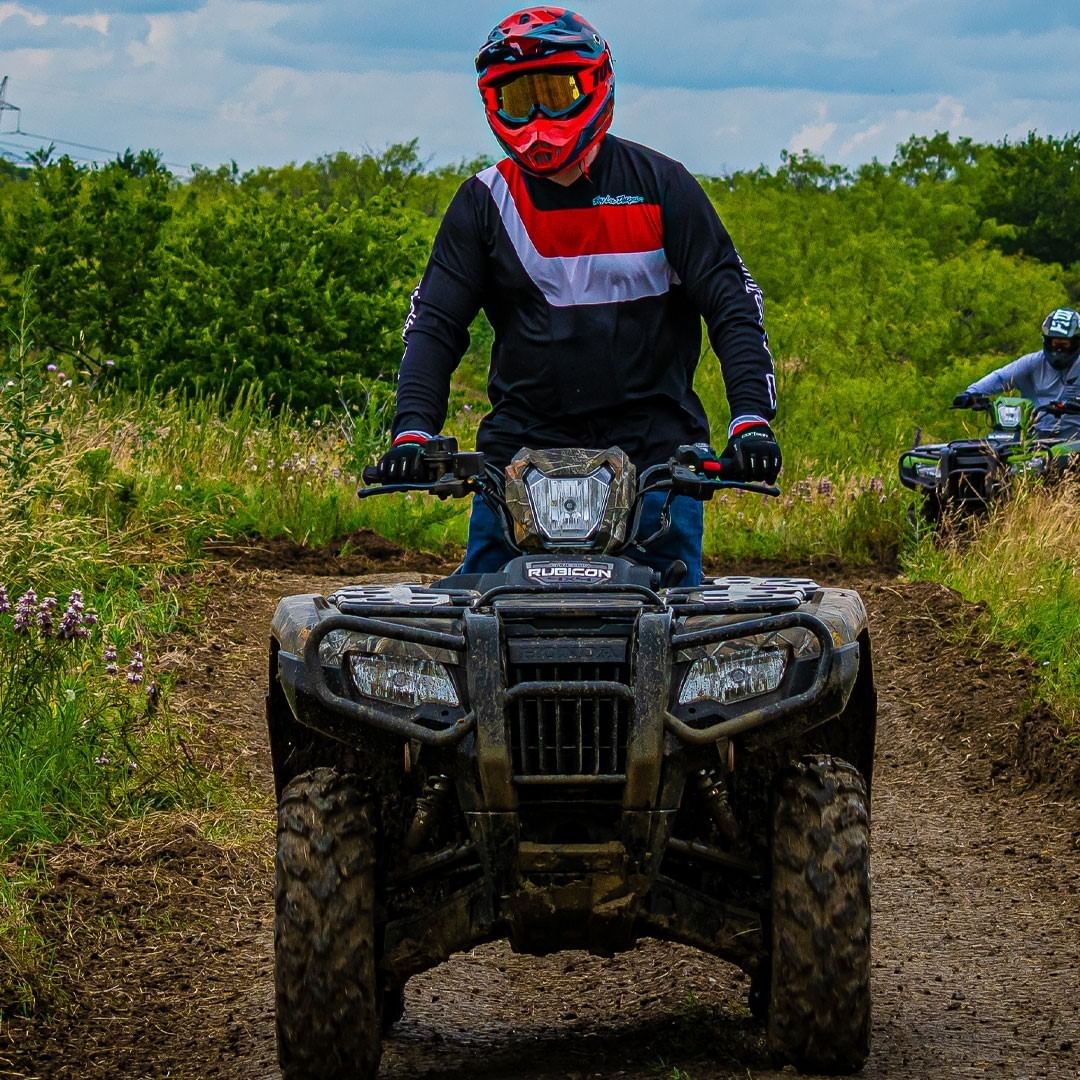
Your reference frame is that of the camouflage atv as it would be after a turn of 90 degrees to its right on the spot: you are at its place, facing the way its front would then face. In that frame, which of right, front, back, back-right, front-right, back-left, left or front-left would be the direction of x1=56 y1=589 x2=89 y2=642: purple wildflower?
front-right

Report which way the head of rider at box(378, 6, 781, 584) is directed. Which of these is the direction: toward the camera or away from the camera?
toward the camera

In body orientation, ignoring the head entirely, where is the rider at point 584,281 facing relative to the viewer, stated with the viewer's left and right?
facing the viewer

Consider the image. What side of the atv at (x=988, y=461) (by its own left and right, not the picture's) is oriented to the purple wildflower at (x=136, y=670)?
front

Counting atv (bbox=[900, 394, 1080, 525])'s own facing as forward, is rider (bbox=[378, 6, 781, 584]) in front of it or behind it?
in front

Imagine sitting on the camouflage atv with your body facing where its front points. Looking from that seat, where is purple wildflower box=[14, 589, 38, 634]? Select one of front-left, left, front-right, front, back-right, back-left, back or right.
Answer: back-right

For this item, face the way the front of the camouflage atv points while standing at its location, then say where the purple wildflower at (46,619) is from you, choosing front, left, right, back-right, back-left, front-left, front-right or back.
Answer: back-right

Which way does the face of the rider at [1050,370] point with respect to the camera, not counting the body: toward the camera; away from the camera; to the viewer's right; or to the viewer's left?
toward the camera

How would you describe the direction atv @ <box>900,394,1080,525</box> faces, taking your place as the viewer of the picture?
facing the viewer and to the left of the viewer

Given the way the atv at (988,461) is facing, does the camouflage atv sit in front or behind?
in front

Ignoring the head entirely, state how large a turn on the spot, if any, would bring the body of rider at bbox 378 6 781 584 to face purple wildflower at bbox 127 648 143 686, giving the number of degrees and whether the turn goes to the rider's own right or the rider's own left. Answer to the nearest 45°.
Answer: approximately 135° to the rider's own right
